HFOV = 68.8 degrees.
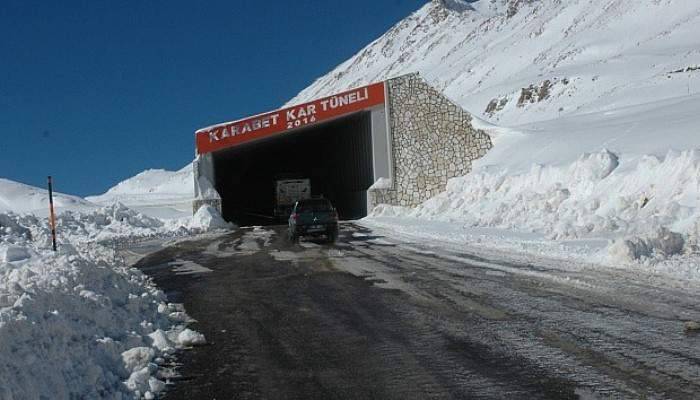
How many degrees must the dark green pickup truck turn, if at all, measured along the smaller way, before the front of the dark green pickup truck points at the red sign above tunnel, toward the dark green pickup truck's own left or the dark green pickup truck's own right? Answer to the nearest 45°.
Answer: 0° — it already faces it

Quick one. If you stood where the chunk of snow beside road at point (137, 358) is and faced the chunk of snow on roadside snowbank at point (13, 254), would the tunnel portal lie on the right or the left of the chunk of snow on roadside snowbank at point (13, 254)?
right

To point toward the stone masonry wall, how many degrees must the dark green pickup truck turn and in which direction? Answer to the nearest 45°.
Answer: approximately 45° to its right

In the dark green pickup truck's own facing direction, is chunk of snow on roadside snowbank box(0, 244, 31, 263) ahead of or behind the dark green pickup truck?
behind

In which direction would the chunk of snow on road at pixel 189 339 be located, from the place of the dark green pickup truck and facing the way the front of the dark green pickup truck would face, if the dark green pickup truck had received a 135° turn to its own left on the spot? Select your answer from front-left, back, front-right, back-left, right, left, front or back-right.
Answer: front-left

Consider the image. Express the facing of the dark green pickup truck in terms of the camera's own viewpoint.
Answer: facing away from the viewer
